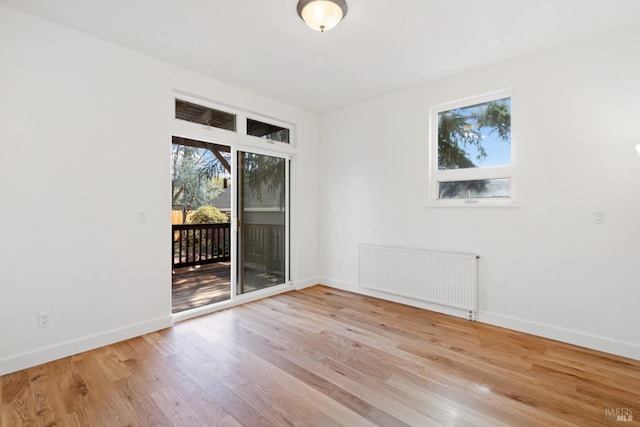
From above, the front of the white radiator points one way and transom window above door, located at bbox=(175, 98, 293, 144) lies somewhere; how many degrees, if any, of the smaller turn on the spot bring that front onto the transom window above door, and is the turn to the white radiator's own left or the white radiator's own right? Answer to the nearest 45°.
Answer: approximately 45° to the white radiator's own right

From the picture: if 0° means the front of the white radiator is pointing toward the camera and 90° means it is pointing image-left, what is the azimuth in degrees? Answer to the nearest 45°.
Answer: approximately 45°

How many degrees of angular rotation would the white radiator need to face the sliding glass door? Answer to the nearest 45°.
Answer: approximately 45° to its right

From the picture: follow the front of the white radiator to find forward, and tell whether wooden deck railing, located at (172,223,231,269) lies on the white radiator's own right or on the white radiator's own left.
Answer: on the white radiator's own right
